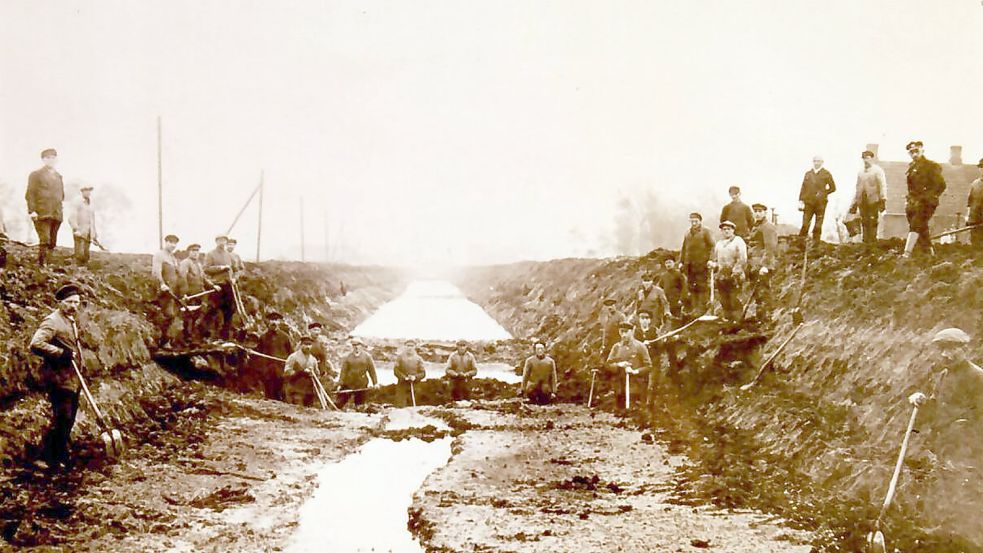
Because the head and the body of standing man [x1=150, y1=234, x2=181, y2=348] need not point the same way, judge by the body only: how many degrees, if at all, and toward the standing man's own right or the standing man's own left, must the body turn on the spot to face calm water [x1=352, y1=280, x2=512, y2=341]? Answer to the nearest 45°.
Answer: approximately 90° to the standing man's own left

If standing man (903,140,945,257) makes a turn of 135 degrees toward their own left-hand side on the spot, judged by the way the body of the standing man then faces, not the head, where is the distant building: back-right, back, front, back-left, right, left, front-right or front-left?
left

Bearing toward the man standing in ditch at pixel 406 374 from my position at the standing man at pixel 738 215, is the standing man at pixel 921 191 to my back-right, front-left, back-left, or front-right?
back-left

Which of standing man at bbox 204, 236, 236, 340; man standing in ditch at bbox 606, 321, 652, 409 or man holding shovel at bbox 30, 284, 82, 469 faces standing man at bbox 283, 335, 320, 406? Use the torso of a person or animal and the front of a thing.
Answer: standing man at bbox 204, 236, 236, 340

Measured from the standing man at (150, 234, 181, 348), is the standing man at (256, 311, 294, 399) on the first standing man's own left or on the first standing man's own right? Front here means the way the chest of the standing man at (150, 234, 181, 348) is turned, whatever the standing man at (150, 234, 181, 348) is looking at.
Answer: on the first standing man's own left

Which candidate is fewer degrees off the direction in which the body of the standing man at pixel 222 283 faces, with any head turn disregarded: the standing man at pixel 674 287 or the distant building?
the standing man

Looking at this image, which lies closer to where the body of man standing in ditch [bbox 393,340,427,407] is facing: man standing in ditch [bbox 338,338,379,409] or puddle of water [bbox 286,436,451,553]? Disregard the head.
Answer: the puddle of water

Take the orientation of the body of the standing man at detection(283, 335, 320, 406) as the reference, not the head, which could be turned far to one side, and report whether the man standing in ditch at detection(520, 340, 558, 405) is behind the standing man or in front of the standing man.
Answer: in front

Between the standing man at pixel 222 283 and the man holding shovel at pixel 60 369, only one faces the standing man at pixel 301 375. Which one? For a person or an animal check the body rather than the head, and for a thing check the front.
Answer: the standing man at pixel 222 283

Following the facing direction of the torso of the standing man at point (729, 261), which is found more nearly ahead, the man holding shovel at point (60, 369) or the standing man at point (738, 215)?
the man holding shovel

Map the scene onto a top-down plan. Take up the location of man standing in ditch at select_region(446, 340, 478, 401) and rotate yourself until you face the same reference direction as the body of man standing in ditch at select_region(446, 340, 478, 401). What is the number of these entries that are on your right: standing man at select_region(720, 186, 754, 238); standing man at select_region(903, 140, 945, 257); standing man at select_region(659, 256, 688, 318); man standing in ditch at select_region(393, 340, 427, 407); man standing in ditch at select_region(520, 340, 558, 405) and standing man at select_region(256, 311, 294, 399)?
2
